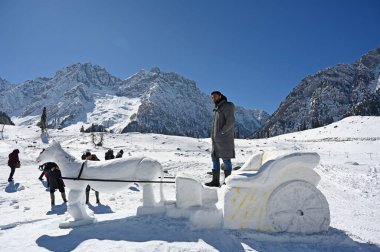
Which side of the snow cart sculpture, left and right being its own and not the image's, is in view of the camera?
left

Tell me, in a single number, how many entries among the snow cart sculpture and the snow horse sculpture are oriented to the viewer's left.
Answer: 2

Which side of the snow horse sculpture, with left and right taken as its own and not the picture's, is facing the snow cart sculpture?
back

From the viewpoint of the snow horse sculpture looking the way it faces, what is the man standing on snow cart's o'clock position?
The man standing on snow cart is roughly at 6 o'clock from the snow horse sculpture.

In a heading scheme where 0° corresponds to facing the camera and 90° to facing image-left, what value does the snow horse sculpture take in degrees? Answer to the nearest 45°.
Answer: approximately 90°

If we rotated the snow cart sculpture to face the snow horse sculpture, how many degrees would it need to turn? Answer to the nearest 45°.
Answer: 0° — it already faces it
